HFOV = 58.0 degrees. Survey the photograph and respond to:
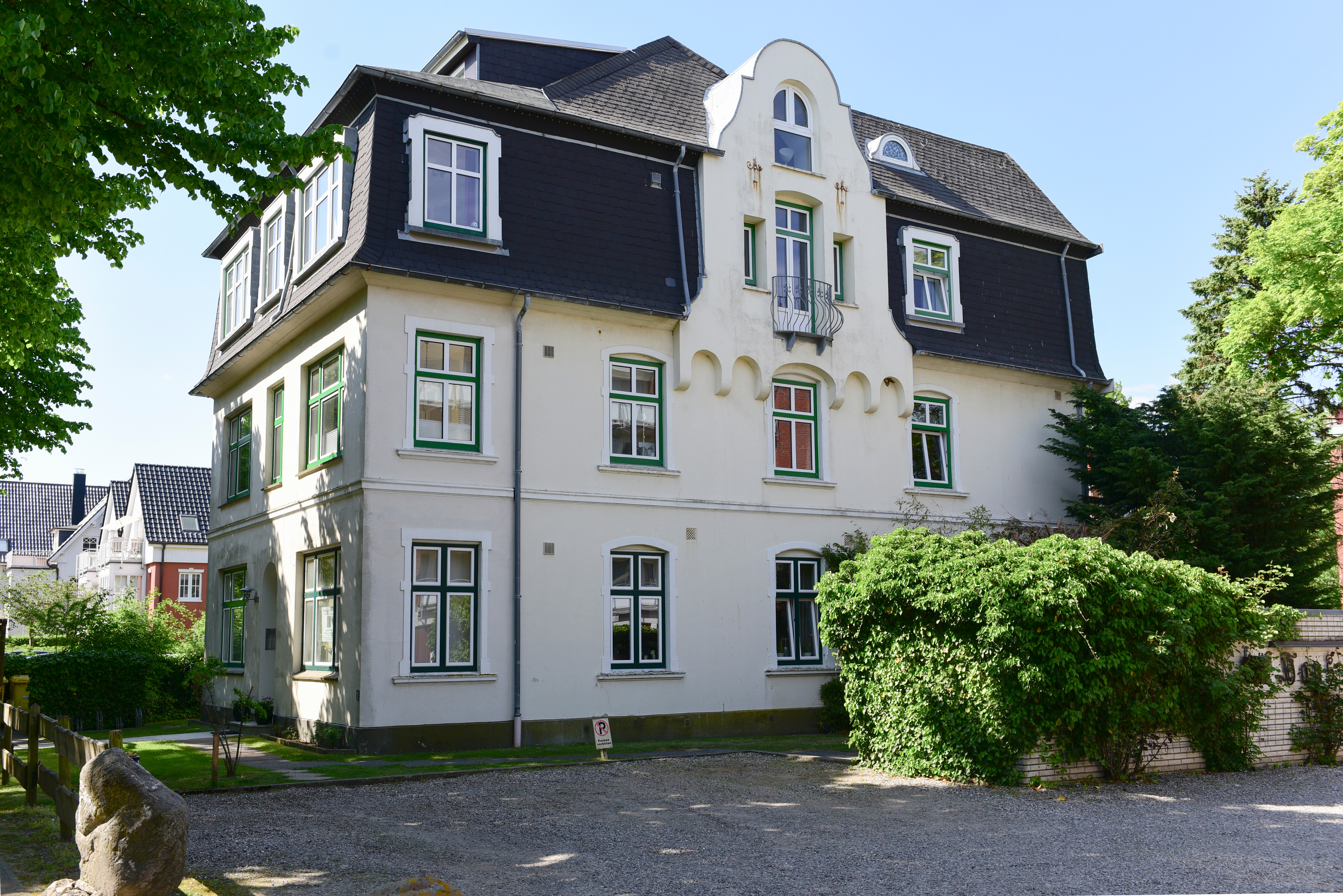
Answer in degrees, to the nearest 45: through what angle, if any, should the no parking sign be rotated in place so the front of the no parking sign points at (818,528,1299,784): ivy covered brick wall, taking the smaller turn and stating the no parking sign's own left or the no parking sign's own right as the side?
approximately 45° to the no parking sign's own left

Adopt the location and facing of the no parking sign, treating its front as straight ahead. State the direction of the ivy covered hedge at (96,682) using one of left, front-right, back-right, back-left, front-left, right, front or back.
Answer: back-right

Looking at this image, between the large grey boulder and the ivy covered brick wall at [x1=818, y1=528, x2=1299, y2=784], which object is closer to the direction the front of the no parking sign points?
the large grey boulder

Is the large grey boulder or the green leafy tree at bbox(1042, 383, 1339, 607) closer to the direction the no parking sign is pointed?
the large grey boulder

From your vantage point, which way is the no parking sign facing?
toward the camera

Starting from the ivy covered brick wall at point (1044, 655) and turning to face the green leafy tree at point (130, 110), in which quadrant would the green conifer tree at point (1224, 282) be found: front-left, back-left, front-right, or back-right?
back-right

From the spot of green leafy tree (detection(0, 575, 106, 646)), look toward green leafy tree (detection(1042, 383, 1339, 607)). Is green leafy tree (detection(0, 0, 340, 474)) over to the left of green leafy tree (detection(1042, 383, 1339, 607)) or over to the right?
right

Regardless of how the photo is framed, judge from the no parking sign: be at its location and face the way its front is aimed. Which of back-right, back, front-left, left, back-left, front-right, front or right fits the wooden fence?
front-right

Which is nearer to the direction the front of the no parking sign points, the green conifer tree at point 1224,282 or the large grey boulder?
the large grey boulder

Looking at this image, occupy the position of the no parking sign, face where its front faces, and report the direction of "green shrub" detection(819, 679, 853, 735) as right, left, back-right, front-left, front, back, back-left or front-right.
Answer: back-left

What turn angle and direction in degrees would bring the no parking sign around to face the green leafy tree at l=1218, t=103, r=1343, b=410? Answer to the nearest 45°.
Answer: approximately 135° to its left
